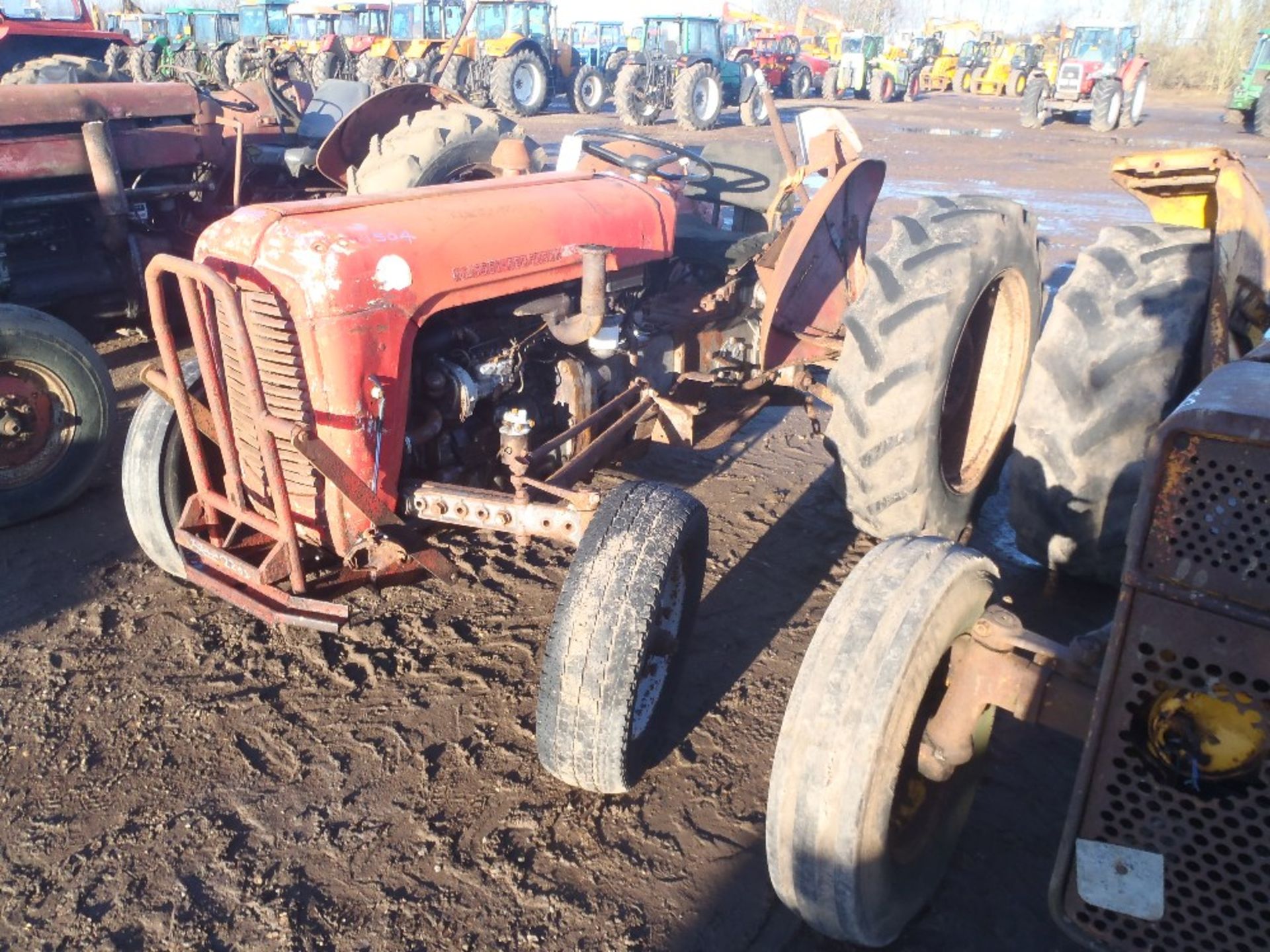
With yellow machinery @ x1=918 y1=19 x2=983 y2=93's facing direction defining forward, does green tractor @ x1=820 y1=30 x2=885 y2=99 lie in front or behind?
in front

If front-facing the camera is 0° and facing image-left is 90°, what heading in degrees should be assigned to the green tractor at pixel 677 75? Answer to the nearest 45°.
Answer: approximately 225°

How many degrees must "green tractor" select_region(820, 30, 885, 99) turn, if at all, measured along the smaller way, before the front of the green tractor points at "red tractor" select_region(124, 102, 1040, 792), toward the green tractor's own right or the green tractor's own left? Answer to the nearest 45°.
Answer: approximately 45° to the green tractor's own left

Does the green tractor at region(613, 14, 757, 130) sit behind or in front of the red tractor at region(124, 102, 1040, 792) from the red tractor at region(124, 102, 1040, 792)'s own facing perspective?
behind

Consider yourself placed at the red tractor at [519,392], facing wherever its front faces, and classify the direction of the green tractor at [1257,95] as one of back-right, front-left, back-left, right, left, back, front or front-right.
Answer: back

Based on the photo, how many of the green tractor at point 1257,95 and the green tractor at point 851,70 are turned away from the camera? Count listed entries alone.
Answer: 0

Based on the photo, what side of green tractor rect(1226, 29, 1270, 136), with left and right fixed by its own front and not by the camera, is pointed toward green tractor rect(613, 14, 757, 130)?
front

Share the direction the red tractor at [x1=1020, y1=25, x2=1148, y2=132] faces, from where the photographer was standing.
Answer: facing the viewer and to the left of the viewer
